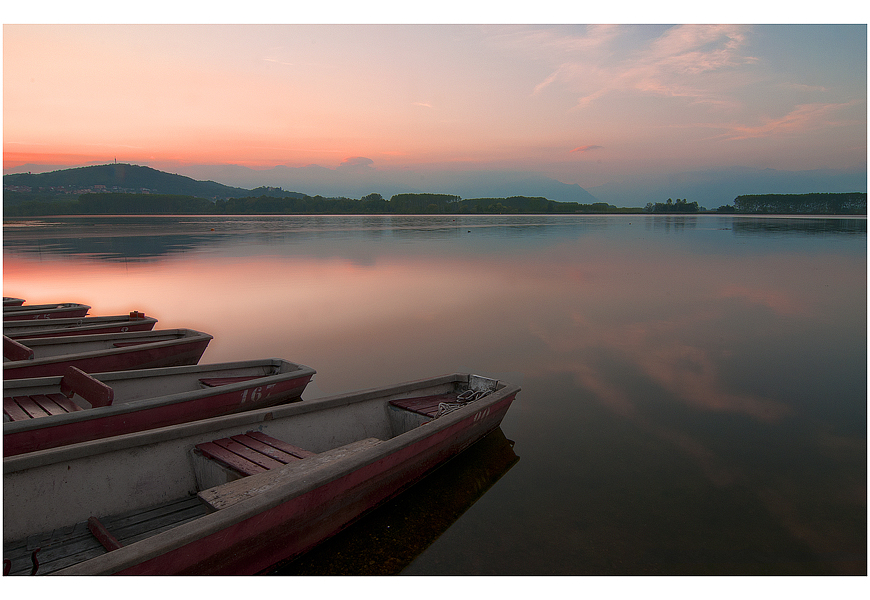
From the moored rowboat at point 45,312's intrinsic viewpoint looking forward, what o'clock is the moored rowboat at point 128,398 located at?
the moored rowboat at point 128,398 is roughly at 3 o'clock from the moored rowboat at point 45,312.

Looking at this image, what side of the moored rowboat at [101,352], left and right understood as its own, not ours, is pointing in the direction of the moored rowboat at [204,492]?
right

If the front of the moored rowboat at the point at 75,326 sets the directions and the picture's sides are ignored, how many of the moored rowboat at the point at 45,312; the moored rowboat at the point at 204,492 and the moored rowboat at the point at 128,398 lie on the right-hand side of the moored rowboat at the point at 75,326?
2

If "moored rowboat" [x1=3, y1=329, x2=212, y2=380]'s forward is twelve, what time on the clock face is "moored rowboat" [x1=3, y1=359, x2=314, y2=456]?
"moored rowboat" [x1=3, y1=359, x2=314, y2=456] is roughly at 3 o'clock from "moored rowboat" [x1=3, y1=329, x2=212, y2=380].

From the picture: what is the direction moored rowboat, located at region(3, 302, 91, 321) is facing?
to the viewer's right

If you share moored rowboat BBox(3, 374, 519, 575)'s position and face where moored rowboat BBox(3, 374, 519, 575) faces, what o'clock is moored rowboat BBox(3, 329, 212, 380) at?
moored rowboat BBox(3, 329, 212, 380) is roughly at 10 o'clock from moored rowboat BBox(3, 374, 519, 575).

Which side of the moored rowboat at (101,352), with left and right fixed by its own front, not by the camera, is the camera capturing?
right

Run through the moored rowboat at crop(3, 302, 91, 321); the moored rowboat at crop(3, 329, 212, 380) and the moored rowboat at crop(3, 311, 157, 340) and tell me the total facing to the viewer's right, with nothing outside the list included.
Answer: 3

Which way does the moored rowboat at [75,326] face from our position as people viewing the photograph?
facing to the right of the viewer

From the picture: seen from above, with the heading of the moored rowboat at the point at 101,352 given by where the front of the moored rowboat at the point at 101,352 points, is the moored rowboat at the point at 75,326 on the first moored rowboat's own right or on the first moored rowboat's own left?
on the first moored rowboat's own left

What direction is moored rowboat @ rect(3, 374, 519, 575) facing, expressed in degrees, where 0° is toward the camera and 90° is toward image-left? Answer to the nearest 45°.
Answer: approximately 225°

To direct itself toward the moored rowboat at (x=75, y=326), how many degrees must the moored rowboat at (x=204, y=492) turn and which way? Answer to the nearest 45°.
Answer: approximately 45° to its left
